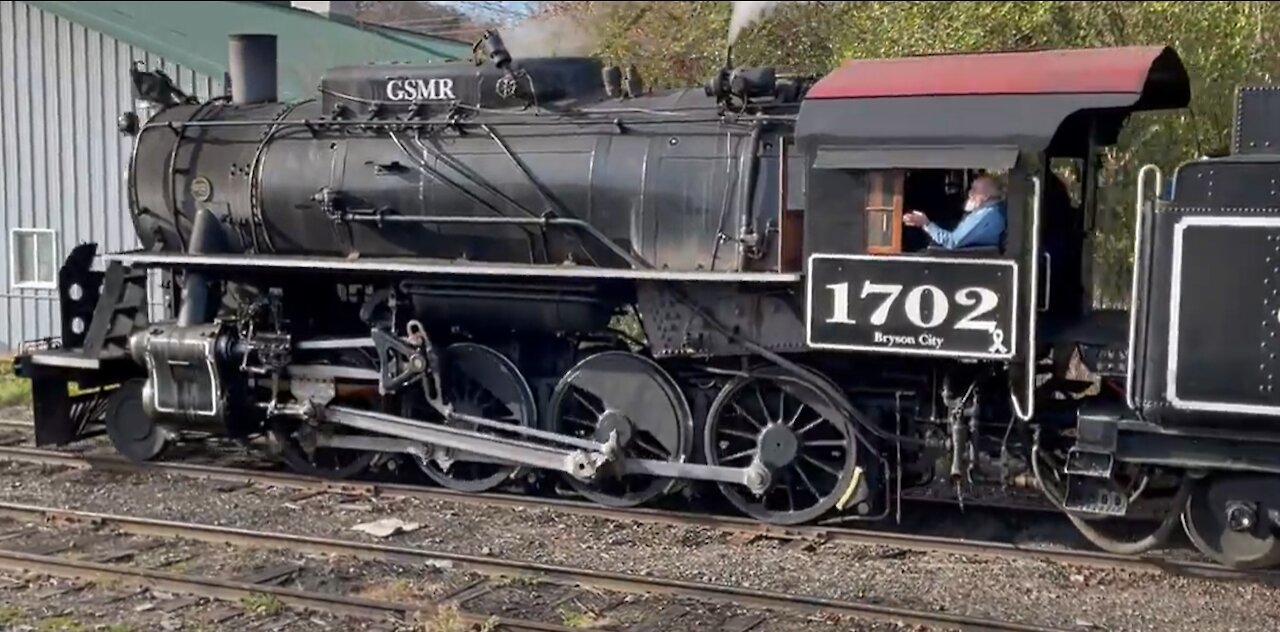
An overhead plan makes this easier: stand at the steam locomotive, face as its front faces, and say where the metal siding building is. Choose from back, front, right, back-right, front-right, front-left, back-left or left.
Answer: front-right

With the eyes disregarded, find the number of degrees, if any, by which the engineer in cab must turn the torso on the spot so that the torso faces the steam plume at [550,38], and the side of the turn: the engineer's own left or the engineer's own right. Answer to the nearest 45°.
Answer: approximately 45° to the engineer's own right

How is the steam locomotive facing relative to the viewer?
to the viewer's left

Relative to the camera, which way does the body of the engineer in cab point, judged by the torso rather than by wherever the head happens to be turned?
to the viewer's left

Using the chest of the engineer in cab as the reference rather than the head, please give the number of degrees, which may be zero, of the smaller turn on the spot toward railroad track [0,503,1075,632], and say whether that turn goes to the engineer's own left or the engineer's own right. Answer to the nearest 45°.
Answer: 0° — they already face it
